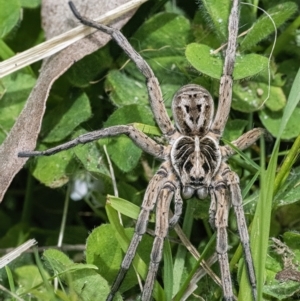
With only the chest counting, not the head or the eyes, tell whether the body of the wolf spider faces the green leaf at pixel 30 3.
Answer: no

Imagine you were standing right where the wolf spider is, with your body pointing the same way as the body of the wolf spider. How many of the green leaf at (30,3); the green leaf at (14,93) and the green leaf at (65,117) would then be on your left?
0

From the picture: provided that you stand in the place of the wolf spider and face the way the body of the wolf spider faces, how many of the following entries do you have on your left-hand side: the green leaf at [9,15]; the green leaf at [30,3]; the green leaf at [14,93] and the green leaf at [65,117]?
0

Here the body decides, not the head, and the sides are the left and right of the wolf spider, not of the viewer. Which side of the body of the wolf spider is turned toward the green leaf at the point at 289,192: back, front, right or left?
left

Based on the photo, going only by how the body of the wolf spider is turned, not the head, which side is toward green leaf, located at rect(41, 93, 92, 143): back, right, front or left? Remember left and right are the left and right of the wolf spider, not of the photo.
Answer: right

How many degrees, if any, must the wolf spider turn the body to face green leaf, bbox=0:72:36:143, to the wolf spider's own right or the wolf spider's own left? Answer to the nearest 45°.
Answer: approximately 90° to the wolf spider's own right

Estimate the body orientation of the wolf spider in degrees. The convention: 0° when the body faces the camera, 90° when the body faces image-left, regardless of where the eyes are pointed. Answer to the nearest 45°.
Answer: approximately 0°

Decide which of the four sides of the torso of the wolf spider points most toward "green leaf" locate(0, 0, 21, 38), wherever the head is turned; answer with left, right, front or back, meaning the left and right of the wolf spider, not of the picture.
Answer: right
